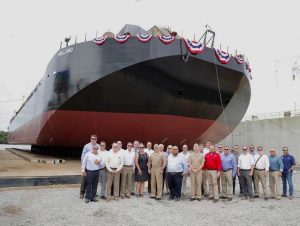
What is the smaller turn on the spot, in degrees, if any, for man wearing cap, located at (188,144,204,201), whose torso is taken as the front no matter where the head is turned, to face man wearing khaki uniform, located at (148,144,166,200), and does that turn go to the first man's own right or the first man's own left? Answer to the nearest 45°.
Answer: approximately 90° to the first man's own right

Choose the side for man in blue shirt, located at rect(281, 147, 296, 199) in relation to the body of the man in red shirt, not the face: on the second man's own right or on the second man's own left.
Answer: on the second man's own left

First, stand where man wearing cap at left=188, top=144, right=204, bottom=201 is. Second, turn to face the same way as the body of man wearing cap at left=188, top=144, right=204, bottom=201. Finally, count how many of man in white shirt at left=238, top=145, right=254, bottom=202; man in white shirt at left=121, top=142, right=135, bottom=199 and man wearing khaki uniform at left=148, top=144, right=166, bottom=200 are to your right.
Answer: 2

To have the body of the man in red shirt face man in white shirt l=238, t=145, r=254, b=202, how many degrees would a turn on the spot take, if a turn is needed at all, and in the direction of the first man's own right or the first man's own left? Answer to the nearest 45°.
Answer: approximately 135° to the first man's own left

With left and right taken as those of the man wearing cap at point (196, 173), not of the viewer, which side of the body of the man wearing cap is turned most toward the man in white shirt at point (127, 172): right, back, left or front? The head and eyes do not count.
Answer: right

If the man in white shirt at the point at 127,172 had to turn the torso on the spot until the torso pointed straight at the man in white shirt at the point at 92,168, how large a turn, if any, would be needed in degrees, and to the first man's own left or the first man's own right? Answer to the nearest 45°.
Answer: approximately 45° to the first man's own right

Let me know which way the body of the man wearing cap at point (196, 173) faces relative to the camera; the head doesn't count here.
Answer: toward the camera

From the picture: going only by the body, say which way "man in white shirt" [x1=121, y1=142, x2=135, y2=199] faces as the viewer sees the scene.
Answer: toward the camera

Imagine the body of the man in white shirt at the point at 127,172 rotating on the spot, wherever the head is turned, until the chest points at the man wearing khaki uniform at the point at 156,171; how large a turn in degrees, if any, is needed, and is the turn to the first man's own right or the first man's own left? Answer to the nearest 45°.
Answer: approximately 90° to the first man's own left

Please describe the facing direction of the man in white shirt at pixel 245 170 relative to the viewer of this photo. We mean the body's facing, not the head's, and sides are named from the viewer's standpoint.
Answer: facing the viewer

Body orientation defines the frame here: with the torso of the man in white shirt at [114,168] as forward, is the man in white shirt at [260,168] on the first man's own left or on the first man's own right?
on the first man's own left
